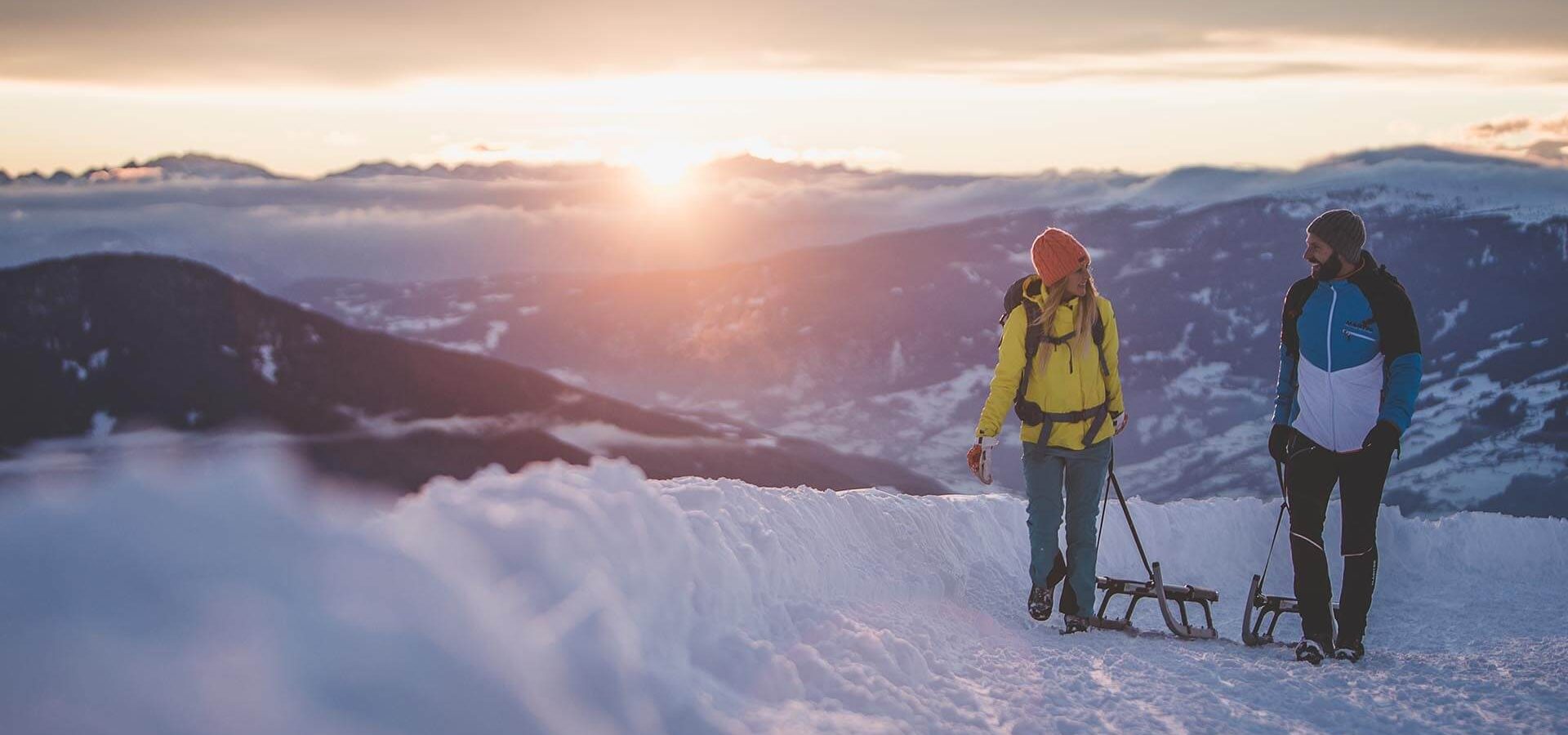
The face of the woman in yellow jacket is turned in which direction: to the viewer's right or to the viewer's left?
to the viewer's right

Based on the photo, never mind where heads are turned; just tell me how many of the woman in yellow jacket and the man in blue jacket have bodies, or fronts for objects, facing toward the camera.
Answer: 2

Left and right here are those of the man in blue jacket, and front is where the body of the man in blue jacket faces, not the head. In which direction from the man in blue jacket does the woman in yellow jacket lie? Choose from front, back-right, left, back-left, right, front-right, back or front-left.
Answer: right

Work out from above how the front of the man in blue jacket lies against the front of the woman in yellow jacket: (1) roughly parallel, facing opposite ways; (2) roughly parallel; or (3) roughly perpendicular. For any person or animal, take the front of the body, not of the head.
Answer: roughly parallel

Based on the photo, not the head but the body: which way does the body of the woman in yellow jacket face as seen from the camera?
toward the camera

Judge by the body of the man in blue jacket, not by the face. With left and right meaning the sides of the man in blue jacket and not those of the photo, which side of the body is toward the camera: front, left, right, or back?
front

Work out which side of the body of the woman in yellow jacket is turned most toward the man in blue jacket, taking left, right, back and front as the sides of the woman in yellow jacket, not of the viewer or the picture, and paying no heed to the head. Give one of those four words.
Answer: left
